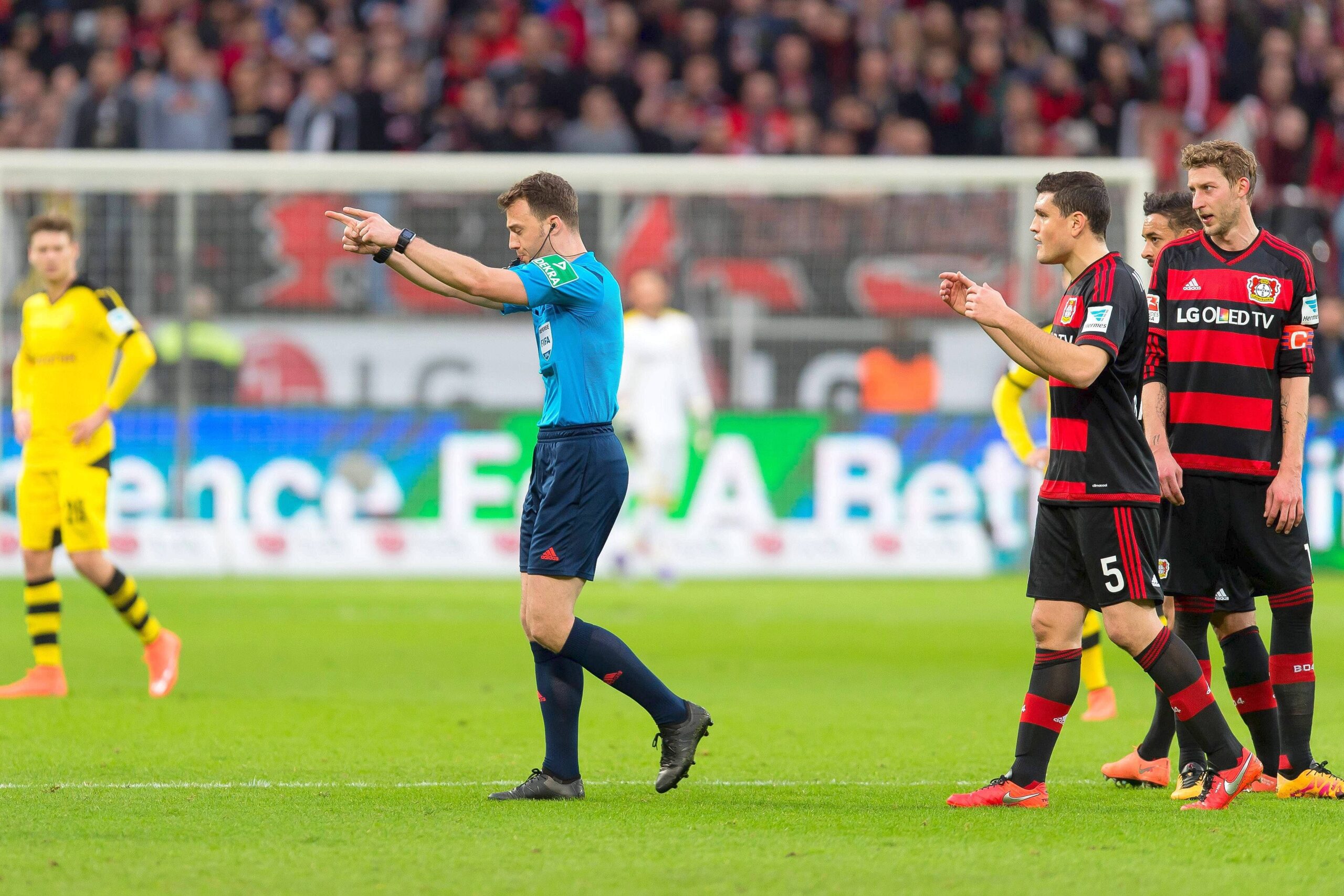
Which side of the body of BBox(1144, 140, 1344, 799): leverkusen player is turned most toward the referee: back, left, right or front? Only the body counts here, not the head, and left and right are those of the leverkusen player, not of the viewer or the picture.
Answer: right

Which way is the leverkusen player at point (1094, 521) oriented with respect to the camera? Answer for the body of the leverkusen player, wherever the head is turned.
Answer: to the viewer's left

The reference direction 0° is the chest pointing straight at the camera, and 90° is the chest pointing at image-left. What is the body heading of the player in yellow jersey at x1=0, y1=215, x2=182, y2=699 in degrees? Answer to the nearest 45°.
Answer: approximately 45°

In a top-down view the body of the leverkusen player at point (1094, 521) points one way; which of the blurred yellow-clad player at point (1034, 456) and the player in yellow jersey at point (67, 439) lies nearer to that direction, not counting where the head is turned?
the player in yellow jersey

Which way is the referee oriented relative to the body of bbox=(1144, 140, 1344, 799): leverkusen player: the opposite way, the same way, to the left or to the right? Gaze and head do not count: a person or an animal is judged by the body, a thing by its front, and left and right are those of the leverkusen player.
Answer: to the right

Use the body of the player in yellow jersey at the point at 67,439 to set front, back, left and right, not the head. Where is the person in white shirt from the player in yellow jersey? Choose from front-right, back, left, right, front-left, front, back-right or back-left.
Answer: back

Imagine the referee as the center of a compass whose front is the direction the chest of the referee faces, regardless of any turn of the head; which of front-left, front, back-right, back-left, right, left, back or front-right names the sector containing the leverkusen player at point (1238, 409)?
back

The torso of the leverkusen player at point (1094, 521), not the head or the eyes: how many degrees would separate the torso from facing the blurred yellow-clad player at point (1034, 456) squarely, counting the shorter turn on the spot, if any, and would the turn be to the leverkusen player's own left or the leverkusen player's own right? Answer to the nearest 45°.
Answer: approximately 90° to the leverkusen player's own right

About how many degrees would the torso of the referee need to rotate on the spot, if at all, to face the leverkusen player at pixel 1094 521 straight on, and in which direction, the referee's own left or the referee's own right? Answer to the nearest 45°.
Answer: approximately 180°

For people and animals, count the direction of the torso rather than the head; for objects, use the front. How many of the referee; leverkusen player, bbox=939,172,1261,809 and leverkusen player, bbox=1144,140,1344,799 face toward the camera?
1

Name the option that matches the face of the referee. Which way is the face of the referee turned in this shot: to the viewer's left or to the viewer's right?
to the viewer's left

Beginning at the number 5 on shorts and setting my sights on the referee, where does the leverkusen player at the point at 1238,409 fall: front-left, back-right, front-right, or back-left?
back-right

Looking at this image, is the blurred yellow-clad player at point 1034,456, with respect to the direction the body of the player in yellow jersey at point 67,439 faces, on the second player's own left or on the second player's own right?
on the second player's own left
